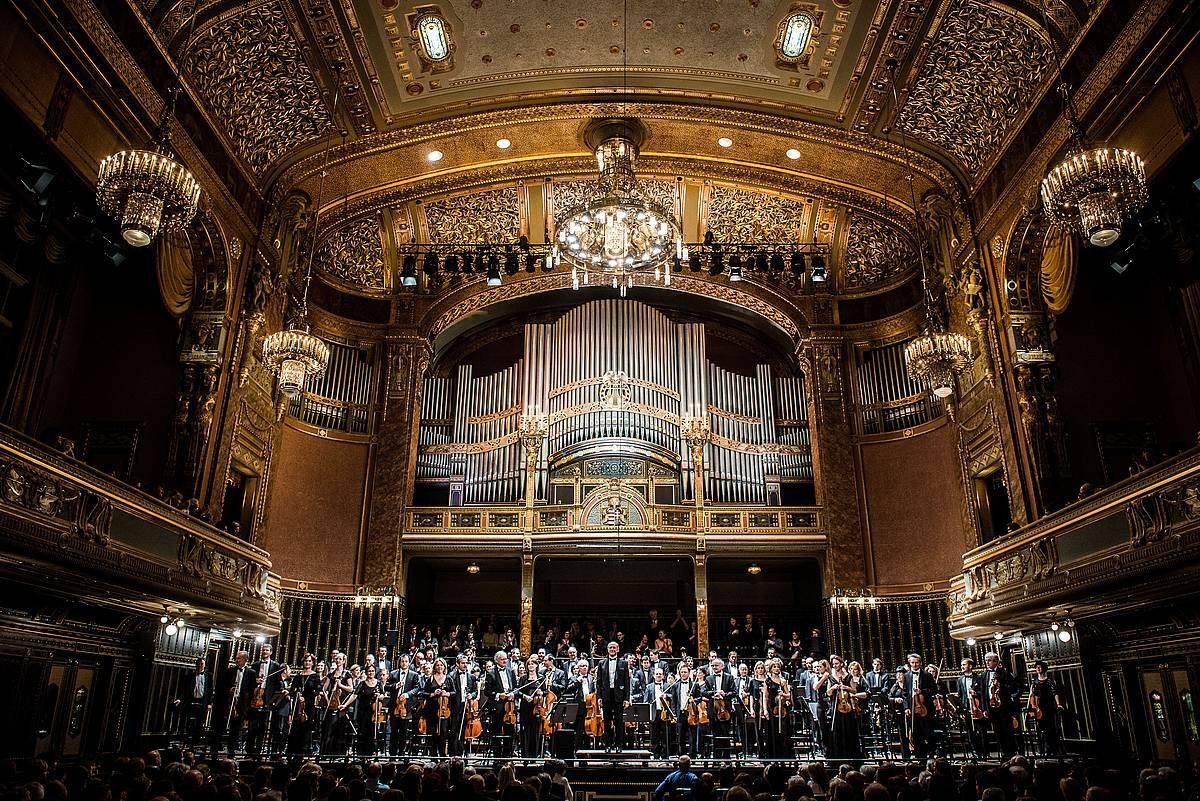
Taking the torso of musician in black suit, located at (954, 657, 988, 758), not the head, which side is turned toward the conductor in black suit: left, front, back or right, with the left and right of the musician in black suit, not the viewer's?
right

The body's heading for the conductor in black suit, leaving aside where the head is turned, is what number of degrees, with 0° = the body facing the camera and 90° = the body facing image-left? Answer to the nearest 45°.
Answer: approximately 0°

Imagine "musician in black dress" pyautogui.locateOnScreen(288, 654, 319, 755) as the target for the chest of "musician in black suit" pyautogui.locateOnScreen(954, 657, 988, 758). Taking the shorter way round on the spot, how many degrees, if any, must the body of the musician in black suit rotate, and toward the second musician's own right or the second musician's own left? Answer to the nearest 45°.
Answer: approximately 90° to the second musician's own right

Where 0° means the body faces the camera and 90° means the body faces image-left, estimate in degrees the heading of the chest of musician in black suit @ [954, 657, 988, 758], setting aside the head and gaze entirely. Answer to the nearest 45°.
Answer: approximately 0°
